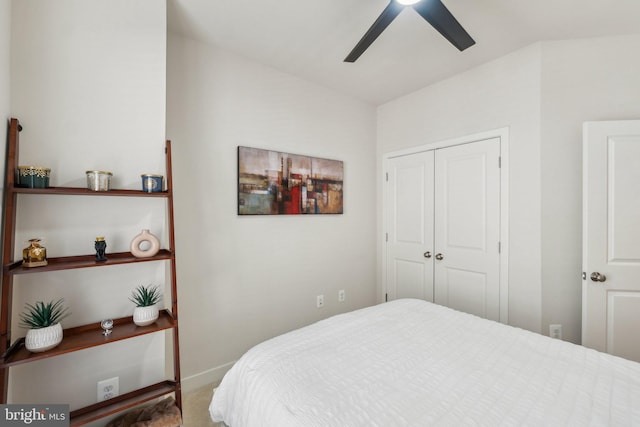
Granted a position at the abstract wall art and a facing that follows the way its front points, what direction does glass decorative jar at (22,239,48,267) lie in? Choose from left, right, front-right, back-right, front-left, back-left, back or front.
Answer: right

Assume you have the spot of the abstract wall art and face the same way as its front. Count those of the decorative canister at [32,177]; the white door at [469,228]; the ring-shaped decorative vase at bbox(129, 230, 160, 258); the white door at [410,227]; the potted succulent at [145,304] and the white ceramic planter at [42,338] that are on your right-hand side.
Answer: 4

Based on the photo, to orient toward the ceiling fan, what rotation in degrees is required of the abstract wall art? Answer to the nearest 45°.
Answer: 0° — it already faces it

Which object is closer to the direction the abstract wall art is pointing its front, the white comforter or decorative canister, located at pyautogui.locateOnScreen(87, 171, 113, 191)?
the white comforter

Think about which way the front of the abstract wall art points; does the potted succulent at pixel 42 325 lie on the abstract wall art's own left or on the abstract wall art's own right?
on the abstract wall art's own right

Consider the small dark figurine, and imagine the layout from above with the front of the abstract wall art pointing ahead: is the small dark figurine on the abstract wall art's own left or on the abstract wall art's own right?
on the abstract wall art's own right

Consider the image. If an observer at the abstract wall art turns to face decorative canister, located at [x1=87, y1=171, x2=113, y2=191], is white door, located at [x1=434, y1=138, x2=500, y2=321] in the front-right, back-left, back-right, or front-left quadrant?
back-left

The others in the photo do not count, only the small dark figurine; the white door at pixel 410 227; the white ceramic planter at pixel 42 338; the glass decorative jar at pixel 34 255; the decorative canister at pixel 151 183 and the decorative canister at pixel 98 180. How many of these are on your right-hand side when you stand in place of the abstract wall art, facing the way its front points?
5

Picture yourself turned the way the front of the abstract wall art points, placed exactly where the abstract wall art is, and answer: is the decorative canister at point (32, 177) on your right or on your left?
on your right

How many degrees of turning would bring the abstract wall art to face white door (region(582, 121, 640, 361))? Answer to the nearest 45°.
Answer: approximately 45° to its left

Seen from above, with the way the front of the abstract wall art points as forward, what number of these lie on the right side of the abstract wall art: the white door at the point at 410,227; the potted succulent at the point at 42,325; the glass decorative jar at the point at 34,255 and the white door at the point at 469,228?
2

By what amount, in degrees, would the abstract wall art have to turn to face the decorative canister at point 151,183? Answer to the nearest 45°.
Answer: approximately 90° to its right

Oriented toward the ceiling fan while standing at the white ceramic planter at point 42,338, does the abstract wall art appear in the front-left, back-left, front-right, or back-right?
front-left

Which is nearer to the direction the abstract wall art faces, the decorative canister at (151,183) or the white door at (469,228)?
the white door

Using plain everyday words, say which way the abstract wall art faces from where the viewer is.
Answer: facing the viewer and to the right of the viewer

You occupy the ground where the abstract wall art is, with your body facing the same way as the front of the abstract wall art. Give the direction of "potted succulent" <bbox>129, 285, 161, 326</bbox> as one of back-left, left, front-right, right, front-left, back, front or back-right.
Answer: right

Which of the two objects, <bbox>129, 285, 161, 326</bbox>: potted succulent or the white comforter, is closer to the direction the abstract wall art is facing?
the white comforter
